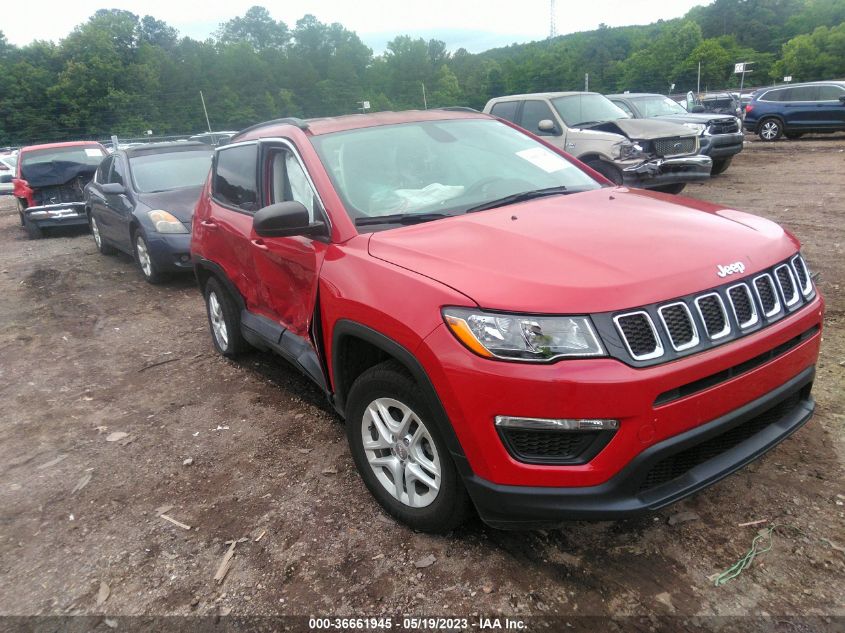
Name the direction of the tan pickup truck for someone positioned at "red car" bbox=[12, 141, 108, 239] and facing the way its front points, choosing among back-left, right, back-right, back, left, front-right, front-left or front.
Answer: front-left

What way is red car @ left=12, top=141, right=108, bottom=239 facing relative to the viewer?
toward the camera

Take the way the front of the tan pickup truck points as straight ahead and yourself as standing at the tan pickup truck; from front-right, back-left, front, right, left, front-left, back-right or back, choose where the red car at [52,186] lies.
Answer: back-right

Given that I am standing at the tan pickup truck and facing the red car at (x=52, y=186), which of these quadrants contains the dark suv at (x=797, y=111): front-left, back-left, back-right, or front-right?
back-right

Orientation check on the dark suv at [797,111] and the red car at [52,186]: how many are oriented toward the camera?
1

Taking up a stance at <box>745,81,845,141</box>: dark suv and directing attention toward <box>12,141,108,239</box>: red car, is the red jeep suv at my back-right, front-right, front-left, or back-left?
front-left

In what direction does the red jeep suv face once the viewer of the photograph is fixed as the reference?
facing the viewer and to the right of the viewer

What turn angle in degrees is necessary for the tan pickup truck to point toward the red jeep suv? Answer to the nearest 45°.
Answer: approximately 45° to its right
